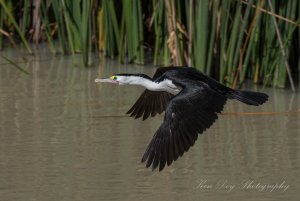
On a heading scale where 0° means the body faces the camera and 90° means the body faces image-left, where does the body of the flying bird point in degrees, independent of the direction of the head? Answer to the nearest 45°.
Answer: approximately 90°
